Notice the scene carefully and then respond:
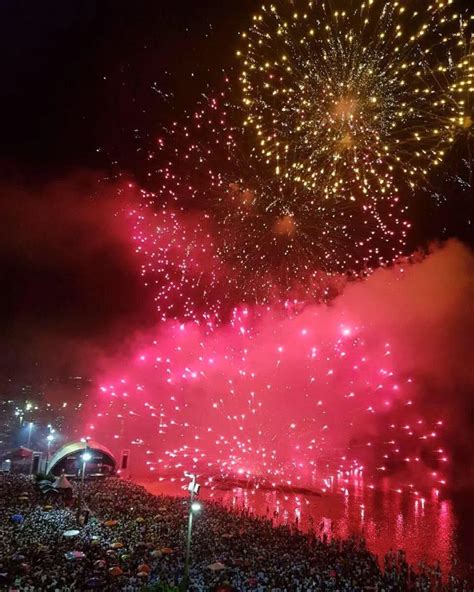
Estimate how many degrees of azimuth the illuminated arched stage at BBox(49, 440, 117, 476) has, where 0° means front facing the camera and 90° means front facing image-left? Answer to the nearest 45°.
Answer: approximately 0°
